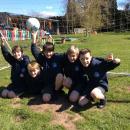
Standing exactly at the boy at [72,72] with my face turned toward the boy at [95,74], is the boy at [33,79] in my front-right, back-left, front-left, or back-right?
back-right

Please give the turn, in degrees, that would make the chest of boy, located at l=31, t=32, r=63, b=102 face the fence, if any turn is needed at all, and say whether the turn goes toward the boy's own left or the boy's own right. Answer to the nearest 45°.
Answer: approximately 180°

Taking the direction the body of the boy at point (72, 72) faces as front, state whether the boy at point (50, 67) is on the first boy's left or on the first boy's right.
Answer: on the first boy's right

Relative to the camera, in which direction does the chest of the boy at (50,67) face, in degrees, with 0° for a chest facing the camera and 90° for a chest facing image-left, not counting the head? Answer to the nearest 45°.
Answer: approximately 0°

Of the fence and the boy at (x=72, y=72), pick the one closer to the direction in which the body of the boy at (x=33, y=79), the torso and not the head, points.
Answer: the boy

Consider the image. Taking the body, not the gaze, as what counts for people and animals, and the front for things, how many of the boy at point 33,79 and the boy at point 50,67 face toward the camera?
2

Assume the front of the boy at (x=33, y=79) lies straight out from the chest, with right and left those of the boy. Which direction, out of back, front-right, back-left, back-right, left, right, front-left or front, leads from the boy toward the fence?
back

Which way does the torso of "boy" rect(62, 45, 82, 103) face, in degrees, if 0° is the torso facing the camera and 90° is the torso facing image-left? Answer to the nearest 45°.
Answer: approximately 0°

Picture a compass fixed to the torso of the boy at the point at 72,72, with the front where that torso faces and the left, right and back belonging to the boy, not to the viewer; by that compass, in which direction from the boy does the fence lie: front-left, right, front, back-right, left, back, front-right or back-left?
back
